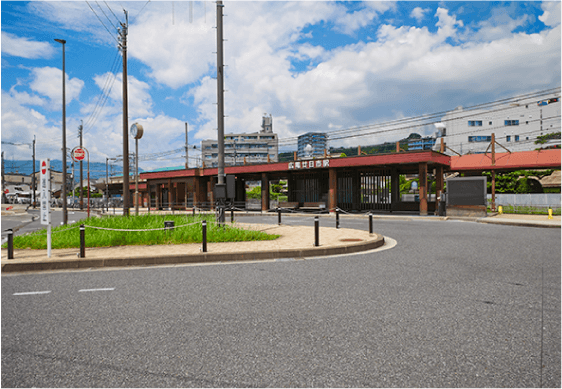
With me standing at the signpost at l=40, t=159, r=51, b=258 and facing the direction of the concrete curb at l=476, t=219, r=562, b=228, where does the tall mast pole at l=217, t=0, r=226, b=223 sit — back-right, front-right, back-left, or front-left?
front-left

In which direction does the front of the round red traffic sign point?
toward the camera

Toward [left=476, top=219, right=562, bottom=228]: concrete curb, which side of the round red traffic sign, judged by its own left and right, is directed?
left

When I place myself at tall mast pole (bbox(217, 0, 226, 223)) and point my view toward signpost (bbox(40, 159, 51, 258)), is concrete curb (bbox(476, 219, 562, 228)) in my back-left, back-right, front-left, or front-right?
back-left

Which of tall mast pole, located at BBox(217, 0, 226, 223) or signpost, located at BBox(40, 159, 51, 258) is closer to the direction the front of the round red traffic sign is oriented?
the signpost

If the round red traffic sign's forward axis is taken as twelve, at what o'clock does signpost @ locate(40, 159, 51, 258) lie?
The signpost is roughly at 12 o'clock from the round red traffic sign.

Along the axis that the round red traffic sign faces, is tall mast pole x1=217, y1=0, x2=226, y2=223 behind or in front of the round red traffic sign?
in front

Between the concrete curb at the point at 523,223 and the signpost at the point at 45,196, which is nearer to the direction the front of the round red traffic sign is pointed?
the signpost

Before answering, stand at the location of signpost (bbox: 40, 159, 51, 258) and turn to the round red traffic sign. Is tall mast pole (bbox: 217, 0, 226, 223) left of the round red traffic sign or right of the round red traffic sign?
right
